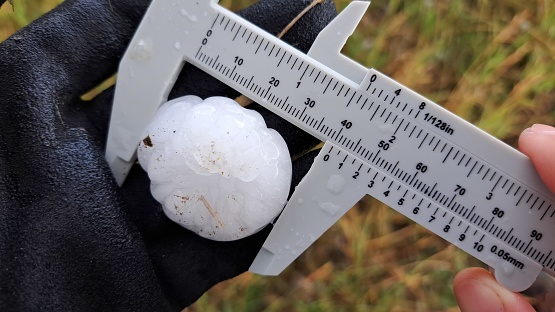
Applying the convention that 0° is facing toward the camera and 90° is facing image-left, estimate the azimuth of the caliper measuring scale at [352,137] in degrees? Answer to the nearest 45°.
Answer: approximately 0°
